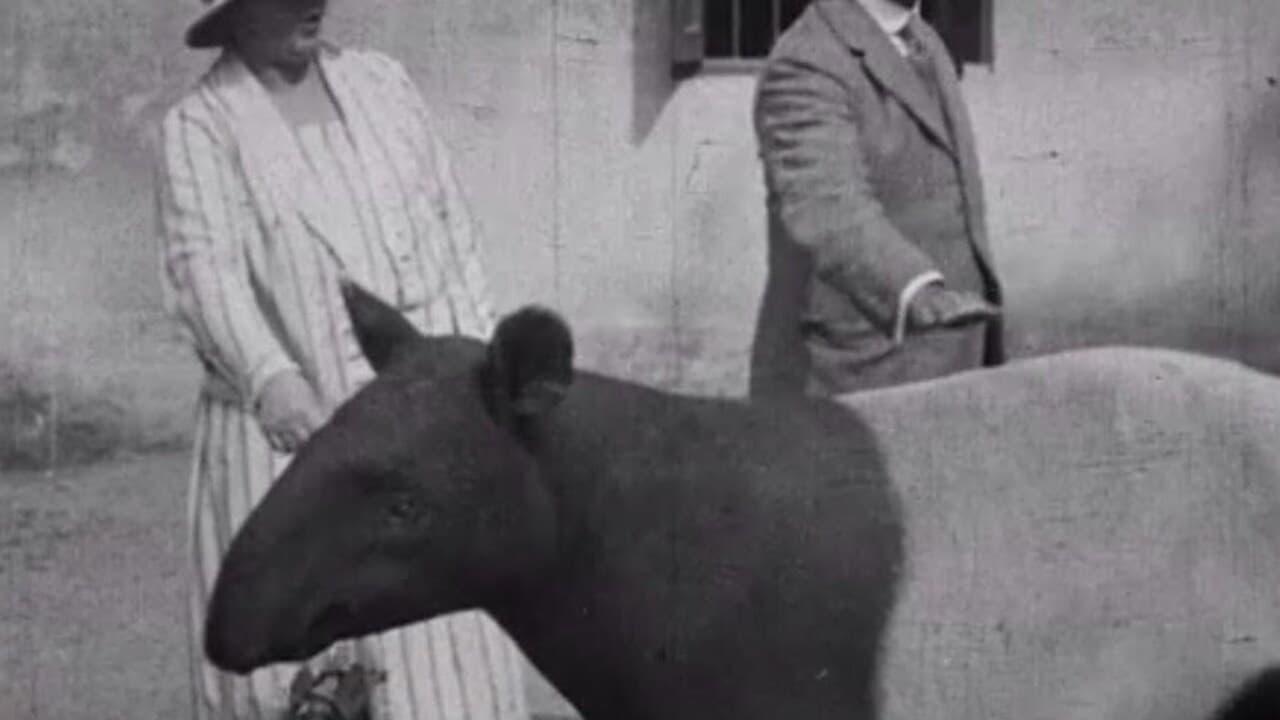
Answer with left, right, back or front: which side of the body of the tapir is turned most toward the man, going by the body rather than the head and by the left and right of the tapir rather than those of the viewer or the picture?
right

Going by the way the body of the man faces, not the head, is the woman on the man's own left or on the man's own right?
on the man's own right

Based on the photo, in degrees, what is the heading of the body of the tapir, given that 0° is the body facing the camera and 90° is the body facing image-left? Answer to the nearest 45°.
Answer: approximately 90°
